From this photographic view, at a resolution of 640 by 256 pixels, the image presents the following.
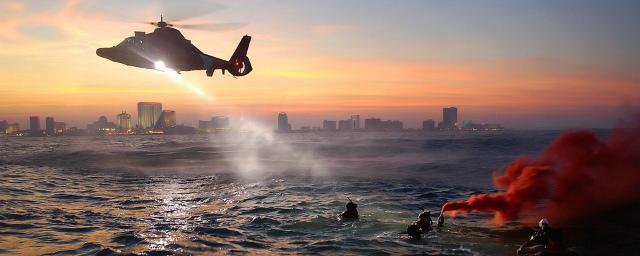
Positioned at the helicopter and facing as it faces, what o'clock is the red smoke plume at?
The red smoke plume is roughly at 7 o'clock from the helicopter.

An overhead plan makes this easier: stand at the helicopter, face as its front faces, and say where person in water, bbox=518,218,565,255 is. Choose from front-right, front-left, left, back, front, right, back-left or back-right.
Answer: back-left

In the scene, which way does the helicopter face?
to the viewer's left

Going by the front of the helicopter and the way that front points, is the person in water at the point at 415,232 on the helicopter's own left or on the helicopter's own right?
on the helicopter's own left

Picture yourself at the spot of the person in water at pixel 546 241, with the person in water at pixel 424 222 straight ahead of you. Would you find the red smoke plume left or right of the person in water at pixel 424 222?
right

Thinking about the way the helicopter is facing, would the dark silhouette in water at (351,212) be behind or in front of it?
behind

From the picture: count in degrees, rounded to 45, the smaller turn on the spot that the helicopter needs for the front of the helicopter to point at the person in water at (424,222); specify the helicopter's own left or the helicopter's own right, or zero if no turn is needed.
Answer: approximately 135° to the helicopter's own left
